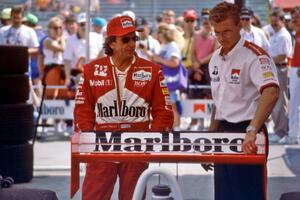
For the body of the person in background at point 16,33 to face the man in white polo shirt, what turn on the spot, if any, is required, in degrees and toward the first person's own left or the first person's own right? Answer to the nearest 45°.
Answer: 0° — they already face them

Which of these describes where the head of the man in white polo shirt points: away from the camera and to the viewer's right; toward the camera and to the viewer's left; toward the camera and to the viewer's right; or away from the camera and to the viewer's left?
toward the camera and to the viewer's left

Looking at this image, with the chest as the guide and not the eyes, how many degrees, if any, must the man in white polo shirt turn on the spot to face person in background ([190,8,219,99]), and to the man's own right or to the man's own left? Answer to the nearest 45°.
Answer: approximately 135° to the man's own right

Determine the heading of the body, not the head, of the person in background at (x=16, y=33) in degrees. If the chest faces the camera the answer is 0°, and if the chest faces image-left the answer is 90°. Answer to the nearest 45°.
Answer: approximately 0°

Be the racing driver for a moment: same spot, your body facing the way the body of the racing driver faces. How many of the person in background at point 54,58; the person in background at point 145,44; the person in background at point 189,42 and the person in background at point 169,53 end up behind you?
4

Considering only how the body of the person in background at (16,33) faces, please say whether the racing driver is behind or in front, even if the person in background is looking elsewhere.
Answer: in front

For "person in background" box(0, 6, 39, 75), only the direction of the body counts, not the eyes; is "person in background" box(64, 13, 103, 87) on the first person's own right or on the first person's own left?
on the first person's own left

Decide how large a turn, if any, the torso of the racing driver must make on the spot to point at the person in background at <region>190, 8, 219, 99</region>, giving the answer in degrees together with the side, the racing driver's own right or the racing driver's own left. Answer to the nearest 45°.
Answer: approximately 180°
